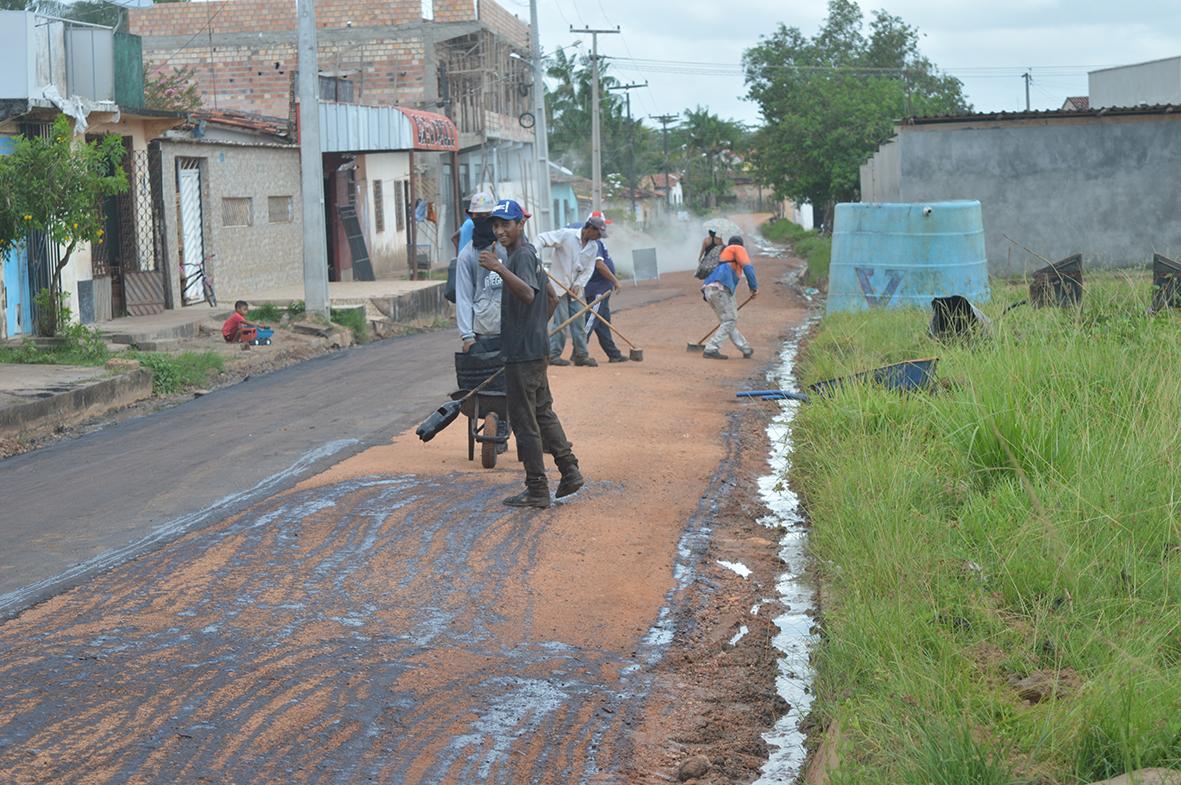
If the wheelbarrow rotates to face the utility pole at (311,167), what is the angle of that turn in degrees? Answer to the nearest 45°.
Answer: approximately 180°

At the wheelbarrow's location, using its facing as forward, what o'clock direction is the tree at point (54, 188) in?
The tree is roughly at 5 o'clock from the wheelbarrow.

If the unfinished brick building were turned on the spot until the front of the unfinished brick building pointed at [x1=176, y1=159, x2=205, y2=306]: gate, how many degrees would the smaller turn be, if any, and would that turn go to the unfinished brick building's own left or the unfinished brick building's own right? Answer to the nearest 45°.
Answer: approximately 45° to the unfinished brick building's own right

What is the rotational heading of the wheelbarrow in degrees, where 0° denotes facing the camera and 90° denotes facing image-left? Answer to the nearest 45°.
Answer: approximately 0°

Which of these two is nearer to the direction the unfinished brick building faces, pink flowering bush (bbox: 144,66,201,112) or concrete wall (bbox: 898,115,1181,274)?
the concrete wall

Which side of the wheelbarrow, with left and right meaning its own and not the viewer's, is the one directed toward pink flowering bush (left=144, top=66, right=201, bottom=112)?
back

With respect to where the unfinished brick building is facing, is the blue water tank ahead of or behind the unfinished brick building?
ahead

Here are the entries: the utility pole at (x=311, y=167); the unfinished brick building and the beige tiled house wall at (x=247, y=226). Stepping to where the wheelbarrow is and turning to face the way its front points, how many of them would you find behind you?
3

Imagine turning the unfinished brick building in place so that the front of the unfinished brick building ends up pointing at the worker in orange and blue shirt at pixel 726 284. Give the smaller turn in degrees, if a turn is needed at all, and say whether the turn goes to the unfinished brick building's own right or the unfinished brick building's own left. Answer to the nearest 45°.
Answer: approximately 45° to the unfinished brick building's own right

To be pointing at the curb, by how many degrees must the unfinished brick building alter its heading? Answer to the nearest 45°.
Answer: approximately 45° to its right

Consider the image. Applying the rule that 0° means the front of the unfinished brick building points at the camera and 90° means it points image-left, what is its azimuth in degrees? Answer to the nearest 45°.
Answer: approximately 315°

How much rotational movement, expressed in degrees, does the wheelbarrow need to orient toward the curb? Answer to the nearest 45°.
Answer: approximately 135° to its right

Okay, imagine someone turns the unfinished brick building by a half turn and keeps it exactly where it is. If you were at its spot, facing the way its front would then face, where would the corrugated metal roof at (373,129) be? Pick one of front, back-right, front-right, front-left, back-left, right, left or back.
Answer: back-left

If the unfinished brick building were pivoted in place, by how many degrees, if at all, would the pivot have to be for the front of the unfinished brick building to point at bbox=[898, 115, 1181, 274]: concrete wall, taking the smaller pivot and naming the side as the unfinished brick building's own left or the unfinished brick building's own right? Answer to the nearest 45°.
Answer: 0° — it already faces it

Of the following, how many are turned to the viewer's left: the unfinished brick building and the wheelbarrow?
0
